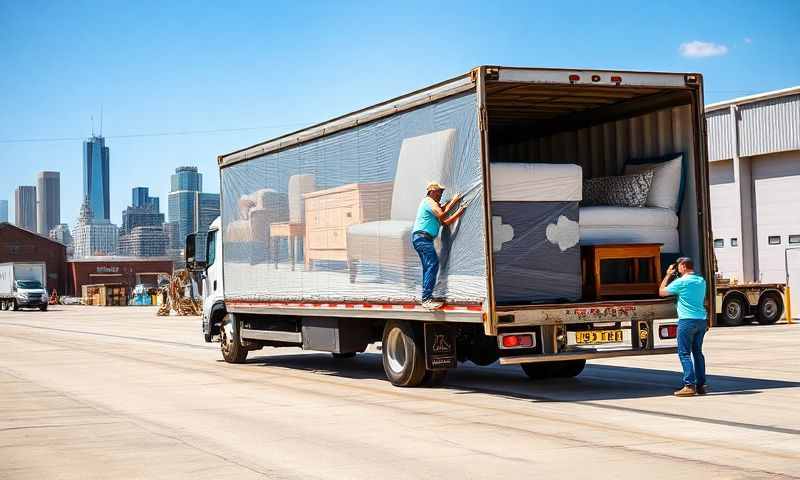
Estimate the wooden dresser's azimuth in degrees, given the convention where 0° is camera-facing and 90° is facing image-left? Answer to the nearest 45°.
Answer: approximately 45°

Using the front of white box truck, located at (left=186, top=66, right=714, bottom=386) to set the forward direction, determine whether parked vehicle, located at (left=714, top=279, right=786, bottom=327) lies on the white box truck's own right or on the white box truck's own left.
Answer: on the white box truck's own right

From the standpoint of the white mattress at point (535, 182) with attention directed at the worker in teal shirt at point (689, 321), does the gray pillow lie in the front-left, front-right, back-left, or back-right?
front-left

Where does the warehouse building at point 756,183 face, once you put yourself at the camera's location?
facing the viewer and to the left of the viewer

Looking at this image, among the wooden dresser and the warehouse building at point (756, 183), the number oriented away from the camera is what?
0

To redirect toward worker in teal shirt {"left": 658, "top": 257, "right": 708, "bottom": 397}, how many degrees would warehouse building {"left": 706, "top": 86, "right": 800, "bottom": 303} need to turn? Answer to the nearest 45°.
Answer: approximately 45° to its left

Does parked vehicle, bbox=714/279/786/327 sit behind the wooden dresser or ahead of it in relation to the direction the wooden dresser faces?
behind

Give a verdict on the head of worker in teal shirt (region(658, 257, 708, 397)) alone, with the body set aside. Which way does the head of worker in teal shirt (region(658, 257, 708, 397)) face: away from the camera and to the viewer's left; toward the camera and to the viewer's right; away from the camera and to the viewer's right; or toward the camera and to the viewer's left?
away from the camera and to the viewer's left

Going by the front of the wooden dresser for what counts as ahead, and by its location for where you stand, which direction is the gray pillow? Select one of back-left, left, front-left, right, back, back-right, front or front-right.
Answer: back-left

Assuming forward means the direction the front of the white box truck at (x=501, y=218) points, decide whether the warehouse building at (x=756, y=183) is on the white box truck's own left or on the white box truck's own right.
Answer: on the white box truck's own right
